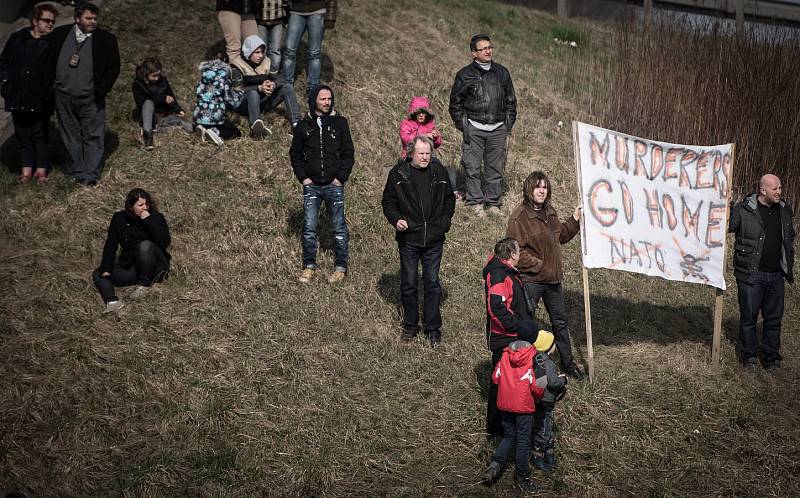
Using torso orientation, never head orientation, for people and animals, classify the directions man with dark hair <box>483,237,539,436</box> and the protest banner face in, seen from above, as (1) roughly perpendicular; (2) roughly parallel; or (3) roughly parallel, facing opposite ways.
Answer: roughly perpendicular

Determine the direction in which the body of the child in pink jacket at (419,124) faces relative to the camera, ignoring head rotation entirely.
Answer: toward the camera

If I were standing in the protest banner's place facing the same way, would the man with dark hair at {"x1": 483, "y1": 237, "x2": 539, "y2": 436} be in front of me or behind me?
in front

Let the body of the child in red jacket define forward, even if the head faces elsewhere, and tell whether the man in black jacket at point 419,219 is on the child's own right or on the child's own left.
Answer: on the child's own left

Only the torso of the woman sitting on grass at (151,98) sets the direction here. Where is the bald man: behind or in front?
in front

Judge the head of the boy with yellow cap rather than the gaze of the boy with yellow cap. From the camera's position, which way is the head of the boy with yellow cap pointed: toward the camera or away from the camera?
away from the camera

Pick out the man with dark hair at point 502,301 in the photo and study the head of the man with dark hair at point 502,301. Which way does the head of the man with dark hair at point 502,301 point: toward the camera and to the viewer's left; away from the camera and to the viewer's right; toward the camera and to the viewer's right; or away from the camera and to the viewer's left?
away from the camera and to the viewer's right

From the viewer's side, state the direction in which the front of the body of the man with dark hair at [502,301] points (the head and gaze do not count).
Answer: to the viewer's right

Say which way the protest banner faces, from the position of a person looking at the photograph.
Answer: facing the viewer

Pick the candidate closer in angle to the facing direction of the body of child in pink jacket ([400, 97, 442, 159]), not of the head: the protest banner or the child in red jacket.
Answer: the child in red jacket

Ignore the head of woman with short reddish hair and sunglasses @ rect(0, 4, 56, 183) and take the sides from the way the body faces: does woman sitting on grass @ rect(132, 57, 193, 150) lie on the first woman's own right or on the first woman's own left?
on the first woman's own left
